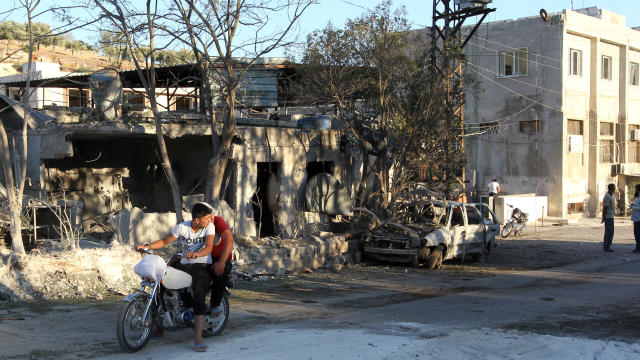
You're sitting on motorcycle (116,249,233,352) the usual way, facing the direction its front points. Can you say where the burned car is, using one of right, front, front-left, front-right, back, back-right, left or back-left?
back

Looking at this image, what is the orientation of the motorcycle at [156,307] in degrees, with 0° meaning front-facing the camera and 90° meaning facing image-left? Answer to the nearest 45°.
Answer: approximately 45°

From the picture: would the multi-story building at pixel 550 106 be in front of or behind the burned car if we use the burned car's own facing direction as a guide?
behind

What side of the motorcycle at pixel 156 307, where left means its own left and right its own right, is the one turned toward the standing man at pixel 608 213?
back

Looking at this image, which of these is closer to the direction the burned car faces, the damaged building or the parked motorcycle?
the damaged building

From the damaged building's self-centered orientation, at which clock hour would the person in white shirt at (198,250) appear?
The person in white shirt is roughly at 12 o'clock from the damaged building.

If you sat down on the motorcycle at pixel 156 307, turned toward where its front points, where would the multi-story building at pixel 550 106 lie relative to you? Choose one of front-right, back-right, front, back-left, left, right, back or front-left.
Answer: back

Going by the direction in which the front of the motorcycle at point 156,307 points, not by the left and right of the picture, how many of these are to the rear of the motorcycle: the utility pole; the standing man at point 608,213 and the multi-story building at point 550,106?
3

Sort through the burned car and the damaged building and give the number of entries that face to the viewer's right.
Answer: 0

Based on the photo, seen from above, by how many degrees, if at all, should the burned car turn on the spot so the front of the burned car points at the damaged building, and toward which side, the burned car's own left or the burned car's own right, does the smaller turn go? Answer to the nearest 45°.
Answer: approximately 45° to the burned car's own right

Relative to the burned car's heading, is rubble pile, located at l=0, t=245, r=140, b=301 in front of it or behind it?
in front

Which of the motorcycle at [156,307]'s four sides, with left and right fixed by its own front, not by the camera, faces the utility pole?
back

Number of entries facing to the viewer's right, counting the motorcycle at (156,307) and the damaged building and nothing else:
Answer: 0
